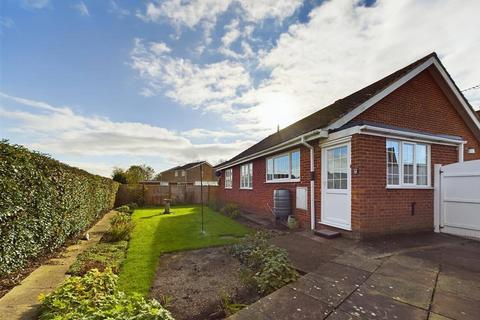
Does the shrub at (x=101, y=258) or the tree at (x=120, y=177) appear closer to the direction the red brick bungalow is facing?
the shrub

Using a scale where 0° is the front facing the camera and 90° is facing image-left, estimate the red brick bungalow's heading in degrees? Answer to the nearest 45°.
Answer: approximately 45°

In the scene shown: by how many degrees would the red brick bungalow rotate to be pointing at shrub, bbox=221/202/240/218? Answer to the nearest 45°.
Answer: approximately 90° to its right

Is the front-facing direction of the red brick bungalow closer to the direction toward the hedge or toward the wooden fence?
the hedge

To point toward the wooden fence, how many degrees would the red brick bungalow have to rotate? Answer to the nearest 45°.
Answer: approximately 90° to its right

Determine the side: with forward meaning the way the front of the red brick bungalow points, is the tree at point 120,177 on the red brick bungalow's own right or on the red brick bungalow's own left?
on the red brick bungalow's own right

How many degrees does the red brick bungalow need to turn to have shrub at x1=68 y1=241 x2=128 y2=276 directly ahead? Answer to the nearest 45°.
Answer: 0° — it already faces it

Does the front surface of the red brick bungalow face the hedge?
yes

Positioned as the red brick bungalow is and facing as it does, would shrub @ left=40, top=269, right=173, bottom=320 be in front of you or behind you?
in front
